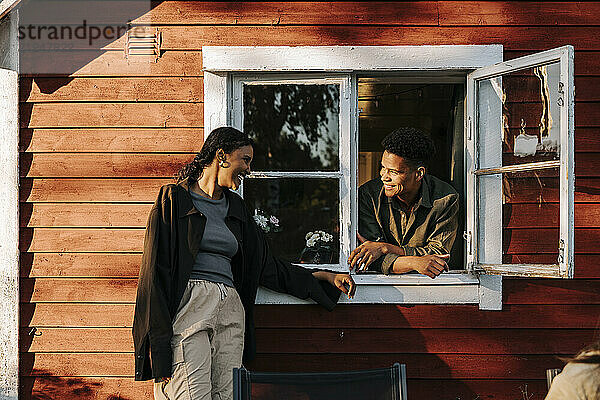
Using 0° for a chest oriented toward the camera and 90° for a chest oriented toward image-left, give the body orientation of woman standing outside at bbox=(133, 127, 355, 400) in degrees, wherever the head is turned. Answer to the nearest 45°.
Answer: approximately 315°

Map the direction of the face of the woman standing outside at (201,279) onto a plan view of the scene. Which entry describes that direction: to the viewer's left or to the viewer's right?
to the viewer's right

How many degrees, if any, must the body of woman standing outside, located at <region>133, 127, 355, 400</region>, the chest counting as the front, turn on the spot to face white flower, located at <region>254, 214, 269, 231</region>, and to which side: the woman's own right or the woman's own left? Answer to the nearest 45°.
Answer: approximately 90° to the woman's own left
